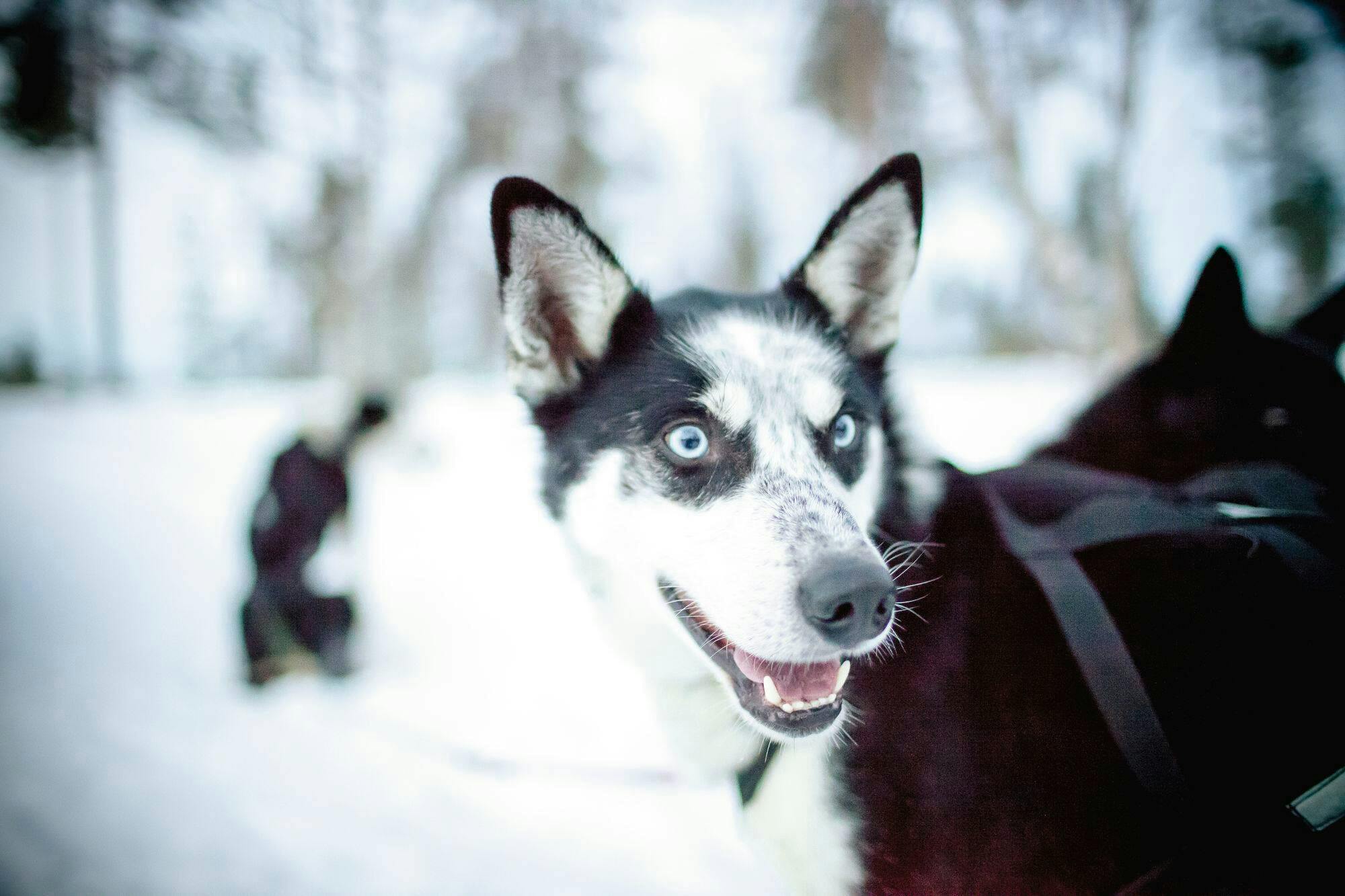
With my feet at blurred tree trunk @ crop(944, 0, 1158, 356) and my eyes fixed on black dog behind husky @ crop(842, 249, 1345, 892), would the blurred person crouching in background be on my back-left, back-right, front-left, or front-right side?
front-right
